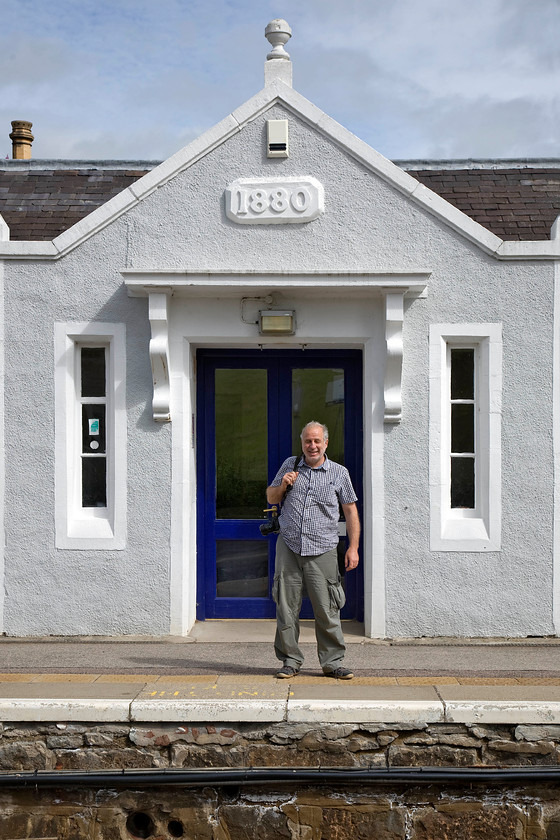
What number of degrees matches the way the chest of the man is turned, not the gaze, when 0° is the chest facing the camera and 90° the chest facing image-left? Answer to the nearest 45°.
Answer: approximately 0°

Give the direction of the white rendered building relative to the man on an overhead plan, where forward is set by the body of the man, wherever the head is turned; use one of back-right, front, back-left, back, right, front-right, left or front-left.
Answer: back

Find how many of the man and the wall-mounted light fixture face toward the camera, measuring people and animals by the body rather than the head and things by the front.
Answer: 2

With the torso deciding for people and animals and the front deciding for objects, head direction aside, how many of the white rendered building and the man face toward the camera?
2
